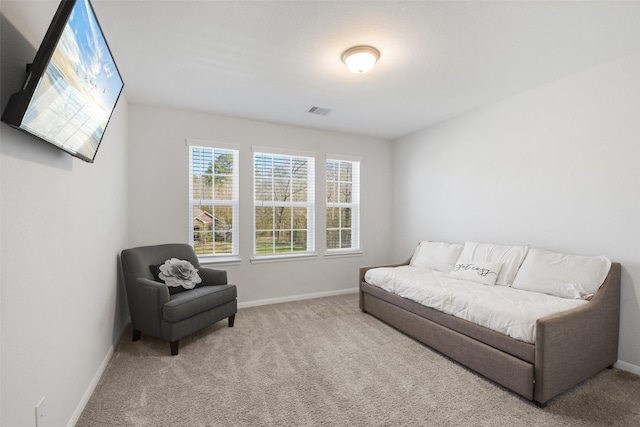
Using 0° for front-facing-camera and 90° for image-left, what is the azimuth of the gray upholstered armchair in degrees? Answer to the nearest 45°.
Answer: approximately 315°

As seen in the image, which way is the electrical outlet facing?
to the viewer's right

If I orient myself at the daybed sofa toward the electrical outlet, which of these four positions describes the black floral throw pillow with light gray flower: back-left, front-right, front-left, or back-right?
front-right

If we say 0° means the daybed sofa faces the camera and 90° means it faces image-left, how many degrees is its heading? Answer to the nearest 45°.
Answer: approximately 45°

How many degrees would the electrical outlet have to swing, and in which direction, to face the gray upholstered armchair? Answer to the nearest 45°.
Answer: approximately 45° to its left

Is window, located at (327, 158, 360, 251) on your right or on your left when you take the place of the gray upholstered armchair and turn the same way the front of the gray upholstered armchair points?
on your left

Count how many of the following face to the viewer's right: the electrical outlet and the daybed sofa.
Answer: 1

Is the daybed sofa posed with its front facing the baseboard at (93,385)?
yes

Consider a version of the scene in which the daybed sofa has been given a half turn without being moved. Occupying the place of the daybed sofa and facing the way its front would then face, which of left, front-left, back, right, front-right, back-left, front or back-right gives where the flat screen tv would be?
back
